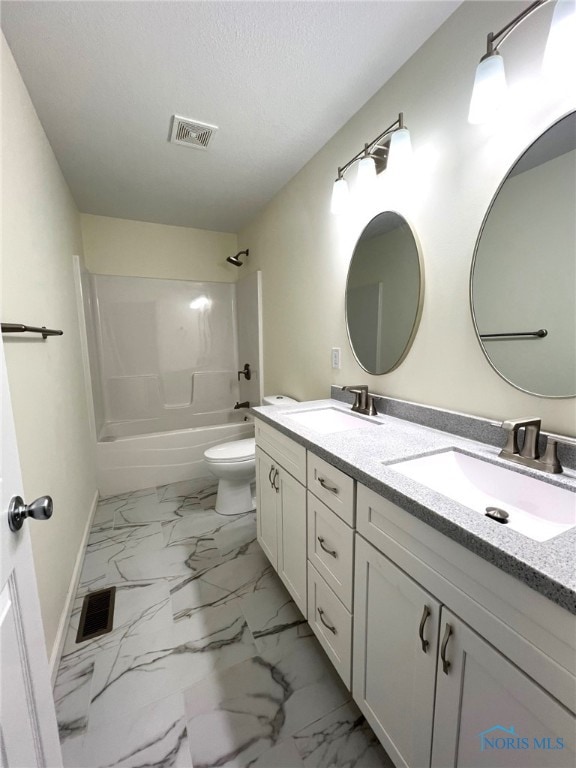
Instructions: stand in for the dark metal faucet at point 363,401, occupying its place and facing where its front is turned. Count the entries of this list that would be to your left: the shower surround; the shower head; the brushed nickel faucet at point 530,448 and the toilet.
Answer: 1

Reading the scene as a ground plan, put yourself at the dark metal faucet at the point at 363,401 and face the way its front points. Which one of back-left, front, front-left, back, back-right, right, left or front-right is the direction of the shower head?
right

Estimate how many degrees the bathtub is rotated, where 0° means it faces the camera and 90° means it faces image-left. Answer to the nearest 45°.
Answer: approximately 0°

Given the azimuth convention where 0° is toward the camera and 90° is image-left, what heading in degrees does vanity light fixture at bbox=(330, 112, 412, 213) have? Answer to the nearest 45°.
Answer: approximately 45°

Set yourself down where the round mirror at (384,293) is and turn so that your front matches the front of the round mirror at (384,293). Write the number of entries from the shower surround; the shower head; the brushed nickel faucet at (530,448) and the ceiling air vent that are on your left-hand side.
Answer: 1

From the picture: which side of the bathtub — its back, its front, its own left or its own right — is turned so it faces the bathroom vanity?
front

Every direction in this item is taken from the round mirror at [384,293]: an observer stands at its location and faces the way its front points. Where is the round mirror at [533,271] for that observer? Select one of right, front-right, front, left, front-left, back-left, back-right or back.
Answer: left

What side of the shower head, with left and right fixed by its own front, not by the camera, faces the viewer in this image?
left

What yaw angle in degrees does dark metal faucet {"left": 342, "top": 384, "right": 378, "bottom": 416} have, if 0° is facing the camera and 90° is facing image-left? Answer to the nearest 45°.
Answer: approximately 45°

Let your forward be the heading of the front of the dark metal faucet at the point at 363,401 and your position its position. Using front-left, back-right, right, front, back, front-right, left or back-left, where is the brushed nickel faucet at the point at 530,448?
left

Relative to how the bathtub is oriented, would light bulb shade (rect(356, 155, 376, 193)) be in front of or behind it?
in front
